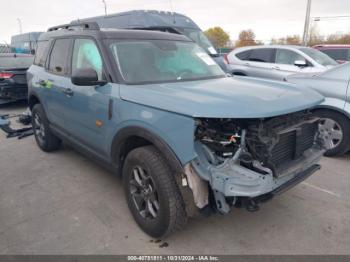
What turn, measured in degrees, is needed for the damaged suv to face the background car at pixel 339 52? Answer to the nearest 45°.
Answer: approximately 90° to its left

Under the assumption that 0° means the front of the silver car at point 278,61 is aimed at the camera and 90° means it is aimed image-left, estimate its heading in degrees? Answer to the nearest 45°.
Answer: approximately 315°

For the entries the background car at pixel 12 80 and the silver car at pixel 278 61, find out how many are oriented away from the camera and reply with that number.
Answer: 1

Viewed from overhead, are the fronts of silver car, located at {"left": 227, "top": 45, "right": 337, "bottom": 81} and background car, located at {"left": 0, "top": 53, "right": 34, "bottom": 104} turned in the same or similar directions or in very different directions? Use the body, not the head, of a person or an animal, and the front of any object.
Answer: very different directions

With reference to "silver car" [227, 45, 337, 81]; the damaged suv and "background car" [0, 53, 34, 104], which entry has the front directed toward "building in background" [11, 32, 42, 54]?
the background car

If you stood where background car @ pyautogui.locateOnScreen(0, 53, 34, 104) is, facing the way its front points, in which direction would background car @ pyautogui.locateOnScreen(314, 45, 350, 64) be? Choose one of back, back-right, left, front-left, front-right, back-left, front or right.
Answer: right

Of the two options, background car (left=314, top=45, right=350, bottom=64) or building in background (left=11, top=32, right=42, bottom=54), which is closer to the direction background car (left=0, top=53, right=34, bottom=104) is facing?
the building in background

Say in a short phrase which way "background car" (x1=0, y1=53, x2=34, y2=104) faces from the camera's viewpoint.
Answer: facing away from the viewer

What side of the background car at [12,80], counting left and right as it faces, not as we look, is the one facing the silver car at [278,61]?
right

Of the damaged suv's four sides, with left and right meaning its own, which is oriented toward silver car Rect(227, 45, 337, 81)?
left
